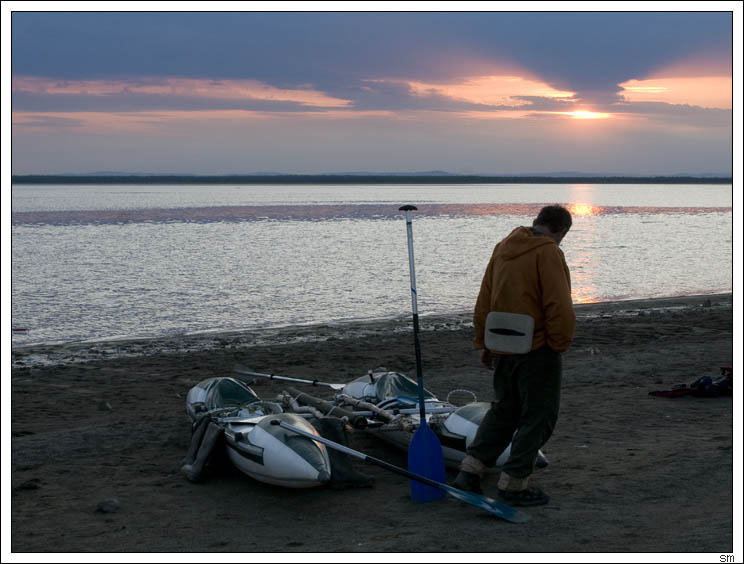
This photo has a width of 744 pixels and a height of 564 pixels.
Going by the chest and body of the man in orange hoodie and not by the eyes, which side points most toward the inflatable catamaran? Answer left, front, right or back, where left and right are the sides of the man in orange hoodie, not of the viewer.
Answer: left

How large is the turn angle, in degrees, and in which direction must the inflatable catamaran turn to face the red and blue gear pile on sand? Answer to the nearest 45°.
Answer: approximately 90° to its left

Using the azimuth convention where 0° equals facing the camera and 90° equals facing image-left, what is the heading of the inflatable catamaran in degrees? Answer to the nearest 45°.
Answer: approximately 315°

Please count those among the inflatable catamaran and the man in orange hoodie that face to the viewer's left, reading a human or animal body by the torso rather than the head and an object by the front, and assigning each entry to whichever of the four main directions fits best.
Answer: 0

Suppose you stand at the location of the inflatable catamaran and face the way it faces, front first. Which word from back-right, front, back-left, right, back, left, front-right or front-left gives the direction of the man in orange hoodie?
front
